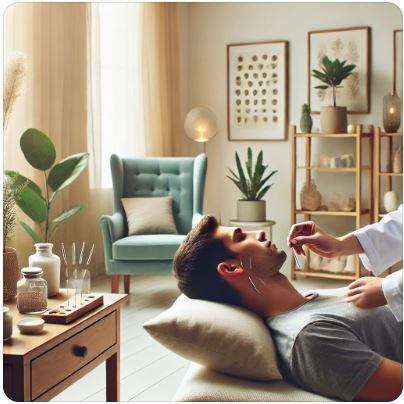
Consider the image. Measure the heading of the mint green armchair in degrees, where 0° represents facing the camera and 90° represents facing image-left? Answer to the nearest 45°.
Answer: approximately 0°

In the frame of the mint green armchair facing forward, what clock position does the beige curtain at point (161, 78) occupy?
The beige curtain is roughly at 6 o'clock from the mint green armchair.

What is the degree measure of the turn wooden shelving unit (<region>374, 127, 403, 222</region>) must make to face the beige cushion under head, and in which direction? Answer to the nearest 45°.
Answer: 0° — it already faces it

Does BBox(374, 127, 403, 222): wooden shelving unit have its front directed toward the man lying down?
yes

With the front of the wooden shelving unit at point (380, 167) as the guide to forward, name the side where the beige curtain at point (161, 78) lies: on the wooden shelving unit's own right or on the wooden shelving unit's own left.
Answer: on the wooden shelving unit's own right

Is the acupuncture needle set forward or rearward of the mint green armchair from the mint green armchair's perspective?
forward

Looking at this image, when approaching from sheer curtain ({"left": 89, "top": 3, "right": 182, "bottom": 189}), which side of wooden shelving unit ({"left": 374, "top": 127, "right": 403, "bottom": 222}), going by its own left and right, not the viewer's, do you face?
right

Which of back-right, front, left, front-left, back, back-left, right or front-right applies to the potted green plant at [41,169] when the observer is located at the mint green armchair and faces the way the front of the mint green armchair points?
front-right

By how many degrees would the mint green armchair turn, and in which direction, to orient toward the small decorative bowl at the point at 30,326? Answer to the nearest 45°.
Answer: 0° — it already faces it

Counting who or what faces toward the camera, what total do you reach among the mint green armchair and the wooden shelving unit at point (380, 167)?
2
